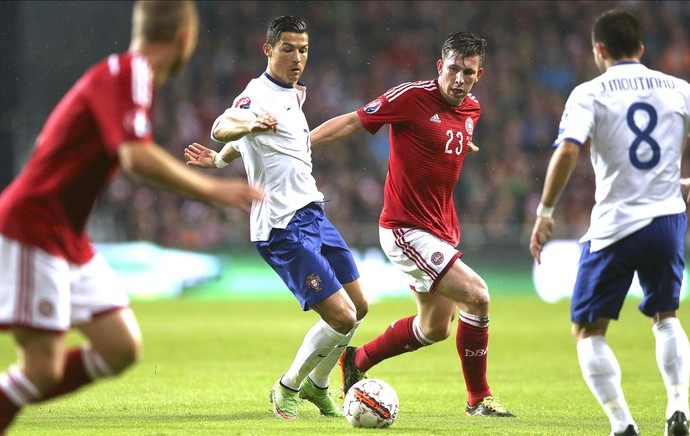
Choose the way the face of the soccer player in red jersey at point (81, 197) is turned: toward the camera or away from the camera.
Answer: away from the camera

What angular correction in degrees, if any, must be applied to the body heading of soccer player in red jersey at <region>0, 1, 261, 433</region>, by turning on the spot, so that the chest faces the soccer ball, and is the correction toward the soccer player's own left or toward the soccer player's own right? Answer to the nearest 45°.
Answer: approximately 45° to the soccer player's own left

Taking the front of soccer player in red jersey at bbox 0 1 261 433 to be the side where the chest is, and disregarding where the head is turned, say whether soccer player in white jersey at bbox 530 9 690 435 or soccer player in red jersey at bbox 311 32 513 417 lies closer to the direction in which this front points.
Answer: the soccer player in white jersey

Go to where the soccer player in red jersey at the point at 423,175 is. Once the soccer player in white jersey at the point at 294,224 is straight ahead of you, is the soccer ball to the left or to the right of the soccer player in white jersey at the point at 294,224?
left

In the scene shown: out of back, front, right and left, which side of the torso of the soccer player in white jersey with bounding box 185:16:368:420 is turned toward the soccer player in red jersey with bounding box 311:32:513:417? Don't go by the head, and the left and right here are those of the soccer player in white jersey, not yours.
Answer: left

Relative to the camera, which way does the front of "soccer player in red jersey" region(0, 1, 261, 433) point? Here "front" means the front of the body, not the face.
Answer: to the viewer's right

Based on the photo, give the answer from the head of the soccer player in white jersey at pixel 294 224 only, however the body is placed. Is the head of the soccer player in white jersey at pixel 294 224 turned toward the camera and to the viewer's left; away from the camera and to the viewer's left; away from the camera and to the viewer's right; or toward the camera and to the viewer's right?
toward the camera and to the viewer's right

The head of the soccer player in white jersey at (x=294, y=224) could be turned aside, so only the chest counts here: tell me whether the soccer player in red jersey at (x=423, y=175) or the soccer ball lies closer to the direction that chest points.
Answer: the soccer ball

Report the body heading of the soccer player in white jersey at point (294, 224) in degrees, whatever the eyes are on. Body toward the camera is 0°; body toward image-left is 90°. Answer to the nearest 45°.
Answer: approximately 315°
